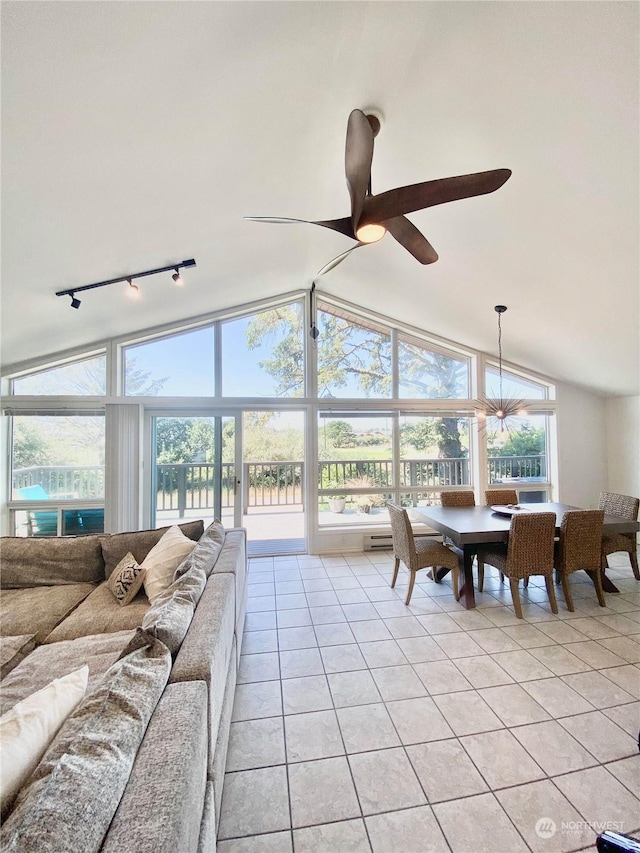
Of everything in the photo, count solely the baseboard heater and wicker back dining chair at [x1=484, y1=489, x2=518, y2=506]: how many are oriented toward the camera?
2

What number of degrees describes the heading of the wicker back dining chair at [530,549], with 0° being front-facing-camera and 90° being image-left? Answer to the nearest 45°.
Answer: approximately 135°

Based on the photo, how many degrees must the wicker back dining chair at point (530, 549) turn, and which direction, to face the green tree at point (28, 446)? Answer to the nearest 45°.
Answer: approximately 45° to its left

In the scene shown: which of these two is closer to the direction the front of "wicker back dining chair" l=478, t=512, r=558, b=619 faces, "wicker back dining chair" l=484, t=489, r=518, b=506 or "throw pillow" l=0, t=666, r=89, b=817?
the wicker back dining chair

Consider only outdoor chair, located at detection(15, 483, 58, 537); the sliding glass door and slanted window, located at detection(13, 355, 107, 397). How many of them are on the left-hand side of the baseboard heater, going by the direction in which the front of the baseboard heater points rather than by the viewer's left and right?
0

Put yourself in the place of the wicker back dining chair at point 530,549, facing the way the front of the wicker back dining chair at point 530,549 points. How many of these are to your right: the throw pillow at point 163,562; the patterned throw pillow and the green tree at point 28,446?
0

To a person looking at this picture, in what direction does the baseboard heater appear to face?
facing the viewer

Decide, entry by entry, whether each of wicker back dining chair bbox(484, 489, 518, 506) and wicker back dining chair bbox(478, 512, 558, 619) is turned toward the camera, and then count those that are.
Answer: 1

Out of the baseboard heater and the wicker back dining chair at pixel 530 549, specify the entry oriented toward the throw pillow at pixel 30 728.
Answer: the baseboard heater

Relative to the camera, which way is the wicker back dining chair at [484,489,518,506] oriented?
toward the camera

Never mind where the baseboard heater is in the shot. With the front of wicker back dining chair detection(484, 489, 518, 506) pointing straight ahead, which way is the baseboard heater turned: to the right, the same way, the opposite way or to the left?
the same way

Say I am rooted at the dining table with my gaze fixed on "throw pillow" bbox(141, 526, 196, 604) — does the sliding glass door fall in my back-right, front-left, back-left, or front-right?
front-right

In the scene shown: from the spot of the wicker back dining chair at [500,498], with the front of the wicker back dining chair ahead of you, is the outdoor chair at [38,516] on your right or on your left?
on your right

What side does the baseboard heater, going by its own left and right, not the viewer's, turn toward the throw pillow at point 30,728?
front

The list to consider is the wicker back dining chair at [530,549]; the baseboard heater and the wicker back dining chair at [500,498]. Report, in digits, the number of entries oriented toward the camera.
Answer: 2

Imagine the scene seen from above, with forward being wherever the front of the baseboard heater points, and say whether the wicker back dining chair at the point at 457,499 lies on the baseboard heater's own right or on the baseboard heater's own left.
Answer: on the baseboard heater's own left
